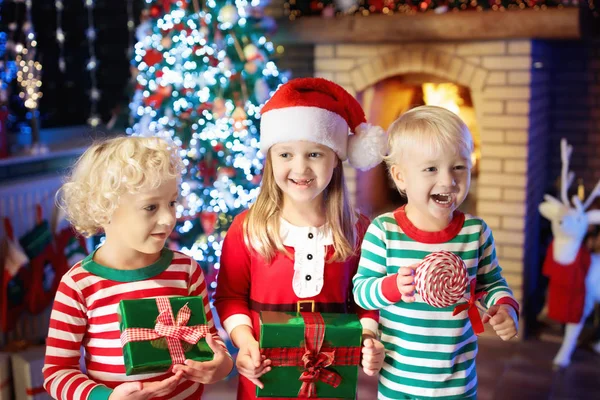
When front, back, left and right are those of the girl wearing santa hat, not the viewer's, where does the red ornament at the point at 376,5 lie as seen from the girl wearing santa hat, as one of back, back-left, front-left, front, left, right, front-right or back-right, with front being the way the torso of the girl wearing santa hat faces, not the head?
back

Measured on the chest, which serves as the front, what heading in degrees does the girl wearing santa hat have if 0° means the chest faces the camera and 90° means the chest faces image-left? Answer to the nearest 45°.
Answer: approximately 0°

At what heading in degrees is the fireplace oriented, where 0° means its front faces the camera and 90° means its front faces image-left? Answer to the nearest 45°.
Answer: approximately 45°

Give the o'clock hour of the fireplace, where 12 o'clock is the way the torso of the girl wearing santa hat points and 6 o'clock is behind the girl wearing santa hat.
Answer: The fireplace is roughly at 7 o'clock from the girl wearing santa hat.

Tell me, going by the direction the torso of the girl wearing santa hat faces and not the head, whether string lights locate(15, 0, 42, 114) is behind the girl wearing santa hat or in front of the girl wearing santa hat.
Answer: behind

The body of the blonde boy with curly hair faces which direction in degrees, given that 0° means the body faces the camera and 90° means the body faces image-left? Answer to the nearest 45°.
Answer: approximately 315°

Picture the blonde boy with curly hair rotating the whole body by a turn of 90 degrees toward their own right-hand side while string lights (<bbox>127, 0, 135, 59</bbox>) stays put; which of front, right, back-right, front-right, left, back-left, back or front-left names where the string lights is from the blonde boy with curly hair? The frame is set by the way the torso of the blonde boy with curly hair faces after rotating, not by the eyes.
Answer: back-right

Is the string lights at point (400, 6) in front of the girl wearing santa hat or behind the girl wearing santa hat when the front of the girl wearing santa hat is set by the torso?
behind

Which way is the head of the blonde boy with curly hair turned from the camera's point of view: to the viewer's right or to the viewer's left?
to the viewer's right

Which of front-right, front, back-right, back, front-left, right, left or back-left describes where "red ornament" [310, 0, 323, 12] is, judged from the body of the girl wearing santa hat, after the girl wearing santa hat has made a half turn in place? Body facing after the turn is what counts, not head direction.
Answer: front

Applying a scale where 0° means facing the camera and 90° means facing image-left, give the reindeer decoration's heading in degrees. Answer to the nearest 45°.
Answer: approximately 45°

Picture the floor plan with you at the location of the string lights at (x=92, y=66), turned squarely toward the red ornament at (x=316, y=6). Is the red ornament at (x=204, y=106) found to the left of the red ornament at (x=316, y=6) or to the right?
right
